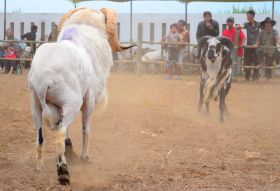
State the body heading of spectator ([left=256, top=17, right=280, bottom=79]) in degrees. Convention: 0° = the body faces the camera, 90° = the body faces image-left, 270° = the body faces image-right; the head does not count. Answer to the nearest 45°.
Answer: approximately 0°

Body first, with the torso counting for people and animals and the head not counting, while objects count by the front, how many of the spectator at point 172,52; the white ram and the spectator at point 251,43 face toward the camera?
2

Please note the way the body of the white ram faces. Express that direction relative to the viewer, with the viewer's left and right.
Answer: facing away from the viewer and to the right of the viewer

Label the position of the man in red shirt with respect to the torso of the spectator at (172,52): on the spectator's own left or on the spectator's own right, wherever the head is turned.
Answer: on the spectator's own left
